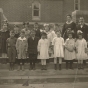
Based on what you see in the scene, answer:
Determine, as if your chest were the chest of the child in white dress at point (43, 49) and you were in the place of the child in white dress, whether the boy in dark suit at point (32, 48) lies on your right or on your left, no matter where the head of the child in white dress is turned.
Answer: on your right

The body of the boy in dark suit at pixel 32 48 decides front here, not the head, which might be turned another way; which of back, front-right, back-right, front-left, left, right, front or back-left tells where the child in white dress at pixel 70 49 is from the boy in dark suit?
left

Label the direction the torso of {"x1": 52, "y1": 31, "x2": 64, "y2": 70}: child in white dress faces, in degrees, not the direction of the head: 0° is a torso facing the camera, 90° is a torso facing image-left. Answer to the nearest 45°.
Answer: approximately 0°

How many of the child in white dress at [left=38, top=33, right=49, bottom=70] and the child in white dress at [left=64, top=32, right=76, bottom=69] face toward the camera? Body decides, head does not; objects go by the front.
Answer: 2

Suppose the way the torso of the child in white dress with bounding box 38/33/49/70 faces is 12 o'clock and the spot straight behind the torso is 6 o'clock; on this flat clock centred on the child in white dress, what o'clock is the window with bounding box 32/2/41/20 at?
The window is roughly at 6 o'clock from the child in white dress.

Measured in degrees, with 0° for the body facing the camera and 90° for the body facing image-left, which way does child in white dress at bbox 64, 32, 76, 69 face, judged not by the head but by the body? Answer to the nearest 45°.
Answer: approximately 0°

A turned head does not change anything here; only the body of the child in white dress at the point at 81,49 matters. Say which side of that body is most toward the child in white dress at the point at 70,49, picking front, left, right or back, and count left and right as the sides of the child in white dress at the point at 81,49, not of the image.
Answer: right

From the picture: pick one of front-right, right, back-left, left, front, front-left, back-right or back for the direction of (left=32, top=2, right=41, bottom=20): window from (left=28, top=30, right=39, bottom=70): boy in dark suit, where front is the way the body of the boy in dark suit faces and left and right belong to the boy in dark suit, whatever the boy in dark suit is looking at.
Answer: back

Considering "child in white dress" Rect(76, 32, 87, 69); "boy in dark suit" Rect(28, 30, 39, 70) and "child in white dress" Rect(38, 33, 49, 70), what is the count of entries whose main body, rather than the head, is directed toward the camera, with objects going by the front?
3

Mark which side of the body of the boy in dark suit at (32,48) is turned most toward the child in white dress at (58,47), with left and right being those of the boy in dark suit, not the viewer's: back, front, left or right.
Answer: left
